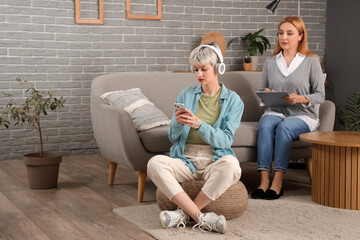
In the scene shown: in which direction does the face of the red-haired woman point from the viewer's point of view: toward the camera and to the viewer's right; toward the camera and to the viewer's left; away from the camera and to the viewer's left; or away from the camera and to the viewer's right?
toward the camera and to the viewer's left

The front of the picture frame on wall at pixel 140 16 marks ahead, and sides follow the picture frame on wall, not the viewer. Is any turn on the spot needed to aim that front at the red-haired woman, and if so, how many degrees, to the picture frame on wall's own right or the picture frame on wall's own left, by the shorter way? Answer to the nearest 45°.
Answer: approximately 45° to the picture frame on wall's own left

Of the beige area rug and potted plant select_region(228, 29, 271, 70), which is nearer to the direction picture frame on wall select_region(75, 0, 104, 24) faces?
the beige area rug

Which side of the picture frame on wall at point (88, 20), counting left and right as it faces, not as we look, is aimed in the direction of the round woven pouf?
front

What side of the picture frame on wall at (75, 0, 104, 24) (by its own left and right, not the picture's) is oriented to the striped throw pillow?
front

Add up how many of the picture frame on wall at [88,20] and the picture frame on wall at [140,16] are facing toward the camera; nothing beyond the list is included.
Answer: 2

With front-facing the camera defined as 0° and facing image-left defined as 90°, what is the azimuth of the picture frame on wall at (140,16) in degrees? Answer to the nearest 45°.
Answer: approximately 0°

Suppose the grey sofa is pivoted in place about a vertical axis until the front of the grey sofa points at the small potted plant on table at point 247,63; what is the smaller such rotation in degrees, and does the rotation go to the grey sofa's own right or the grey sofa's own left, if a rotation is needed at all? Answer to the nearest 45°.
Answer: approximately 135° to the grey sofa's own left

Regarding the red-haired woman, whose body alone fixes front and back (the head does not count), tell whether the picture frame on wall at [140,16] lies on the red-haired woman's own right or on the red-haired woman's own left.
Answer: on the red-haired woman's own right

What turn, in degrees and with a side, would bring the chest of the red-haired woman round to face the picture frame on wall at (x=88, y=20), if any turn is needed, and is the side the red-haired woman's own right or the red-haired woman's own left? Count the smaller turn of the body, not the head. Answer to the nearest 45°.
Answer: approximately 90° to the red-haired woman's own right

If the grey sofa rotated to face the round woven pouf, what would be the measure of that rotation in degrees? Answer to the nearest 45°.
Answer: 0° — it already faces it

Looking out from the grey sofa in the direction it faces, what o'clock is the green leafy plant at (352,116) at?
The green leafy plant is roughly at 9 o'clock from the grey sofa.
